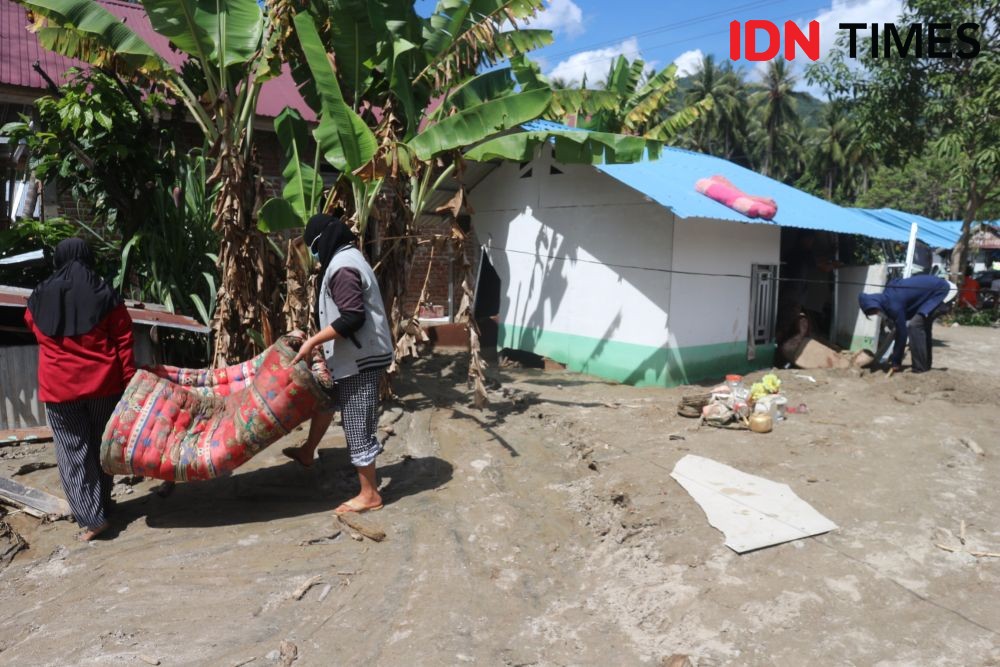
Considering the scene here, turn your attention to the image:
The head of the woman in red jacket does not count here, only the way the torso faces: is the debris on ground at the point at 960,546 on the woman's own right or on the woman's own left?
on the woman's own right

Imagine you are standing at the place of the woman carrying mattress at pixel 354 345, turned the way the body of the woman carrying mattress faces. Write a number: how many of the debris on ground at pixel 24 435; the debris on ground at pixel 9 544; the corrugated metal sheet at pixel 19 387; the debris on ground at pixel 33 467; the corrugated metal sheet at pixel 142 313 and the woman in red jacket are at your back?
0

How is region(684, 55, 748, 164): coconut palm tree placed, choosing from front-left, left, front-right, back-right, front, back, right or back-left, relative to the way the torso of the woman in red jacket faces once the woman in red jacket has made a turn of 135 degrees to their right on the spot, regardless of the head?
left

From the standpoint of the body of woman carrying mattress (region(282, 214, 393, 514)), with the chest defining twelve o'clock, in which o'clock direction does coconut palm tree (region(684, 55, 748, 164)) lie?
The coconut palm tree is roughly at 4 o'clock from the woman carrying mattress.

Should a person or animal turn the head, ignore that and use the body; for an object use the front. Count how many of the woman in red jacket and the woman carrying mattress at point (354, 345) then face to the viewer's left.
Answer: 1

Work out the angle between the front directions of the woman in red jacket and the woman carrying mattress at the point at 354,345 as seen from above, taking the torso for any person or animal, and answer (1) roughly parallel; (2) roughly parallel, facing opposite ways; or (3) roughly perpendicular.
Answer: roughly perpendicular

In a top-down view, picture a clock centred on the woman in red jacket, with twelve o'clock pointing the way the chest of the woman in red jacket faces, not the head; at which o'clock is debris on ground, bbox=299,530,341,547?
The debris on ground is roughly at 4 o'clock from the woman in red jacket.

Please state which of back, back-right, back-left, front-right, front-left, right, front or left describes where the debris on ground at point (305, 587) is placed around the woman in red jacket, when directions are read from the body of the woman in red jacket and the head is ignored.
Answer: back-right

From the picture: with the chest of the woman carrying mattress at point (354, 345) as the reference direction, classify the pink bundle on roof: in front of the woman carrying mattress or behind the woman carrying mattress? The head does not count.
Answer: behind

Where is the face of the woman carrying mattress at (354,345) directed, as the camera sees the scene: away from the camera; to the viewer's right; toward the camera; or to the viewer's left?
to the viewer's left

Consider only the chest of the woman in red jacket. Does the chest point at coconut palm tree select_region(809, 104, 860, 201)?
no

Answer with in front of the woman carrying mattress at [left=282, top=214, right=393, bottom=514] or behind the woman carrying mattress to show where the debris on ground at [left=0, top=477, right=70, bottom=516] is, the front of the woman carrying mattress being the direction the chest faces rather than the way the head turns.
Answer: in front

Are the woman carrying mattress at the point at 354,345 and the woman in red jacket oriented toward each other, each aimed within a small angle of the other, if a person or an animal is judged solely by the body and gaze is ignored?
no

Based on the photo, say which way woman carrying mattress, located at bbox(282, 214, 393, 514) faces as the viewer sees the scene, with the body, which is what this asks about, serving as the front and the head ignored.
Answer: to the viewer's left

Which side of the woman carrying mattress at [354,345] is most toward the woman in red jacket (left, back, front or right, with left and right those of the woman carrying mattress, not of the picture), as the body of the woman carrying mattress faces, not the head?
front

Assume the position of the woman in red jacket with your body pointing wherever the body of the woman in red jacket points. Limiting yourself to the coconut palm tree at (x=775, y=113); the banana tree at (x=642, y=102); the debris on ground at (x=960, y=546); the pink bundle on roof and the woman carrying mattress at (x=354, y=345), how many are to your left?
0

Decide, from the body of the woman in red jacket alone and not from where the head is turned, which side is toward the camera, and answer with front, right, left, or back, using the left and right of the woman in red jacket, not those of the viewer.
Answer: back

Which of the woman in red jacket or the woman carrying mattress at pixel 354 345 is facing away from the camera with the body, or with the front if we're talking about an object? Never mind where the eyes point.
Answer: the woman in red jacket

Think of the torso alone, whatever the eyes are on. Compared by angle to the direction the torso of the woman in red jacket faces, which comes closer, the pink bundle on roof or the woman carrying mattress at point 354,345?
the pink bundle on roof
